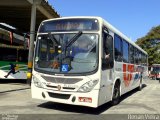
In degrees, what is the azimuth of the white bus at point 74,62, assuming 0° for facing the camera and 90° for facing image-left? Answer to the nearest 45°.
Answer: approximately 45°
